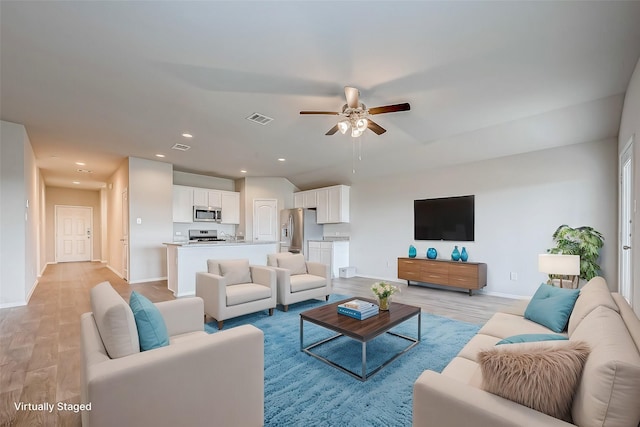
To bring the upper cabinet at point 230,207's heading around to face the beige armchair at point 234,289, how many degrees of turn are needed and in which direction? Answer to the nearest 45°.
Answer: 0° — it already faces it

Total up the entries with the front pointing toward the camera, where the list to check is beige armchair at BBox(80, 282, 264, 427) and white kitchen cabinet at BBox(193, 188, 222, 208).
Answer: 1

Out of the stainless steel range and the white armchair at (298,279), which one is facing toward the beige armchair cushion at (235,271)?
the stainless steel range

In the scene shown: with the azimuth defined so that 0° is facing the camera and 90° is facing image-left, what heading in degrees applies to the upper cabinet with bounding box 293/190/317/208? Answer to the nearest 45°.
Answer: approximately 45°

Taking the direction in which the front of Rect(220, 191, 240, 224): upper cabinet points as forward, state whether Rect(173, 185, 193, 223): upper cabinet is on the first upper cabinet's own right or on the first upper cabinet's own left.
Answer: on the first upper cabinet's own right

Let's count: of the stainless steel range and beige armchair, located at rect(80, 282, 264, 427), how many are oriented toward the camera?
1

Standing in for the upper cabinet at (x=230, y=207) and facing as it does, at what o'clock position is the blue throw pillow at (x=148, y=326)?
The blue throw pillow is roughly at 12 o'clock from the upper cabinet.

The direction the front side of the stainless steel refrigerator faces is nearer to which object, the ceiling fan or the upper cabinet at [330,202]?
the ceiling fan

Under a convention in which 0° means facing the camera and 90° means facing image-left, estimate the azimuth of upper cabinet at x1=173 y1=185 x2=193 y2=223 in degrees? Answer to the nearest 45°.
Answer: approximately 0°
